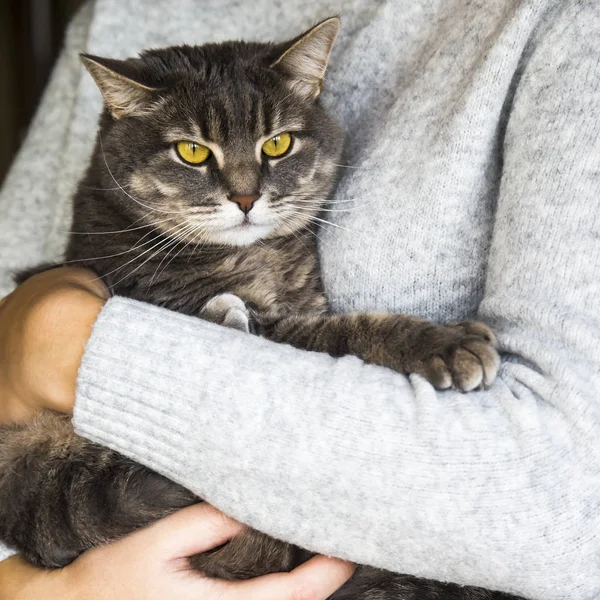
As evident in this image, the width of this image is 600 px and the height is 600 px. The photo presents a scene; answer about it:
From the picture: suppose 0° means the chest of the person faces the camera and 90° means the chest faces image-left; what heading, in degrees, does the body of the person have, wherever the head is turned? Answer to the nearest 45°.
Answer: approximately 45°
